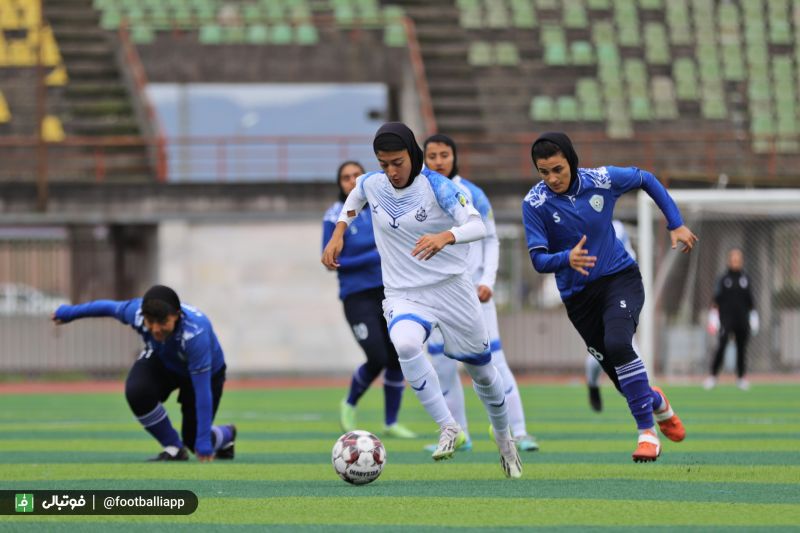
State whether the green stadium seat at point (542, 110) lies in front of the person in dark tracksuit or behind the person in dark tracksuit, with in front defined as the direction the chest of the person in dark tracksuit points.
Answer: behind

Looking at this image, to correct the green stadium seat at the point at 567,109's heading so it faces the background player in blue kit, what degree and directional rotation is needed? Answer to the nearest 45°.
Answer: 0° — it already faces them

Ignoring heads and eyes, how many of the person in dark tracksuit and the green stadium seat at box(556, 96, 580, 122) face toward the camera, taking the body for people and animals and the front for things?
2
